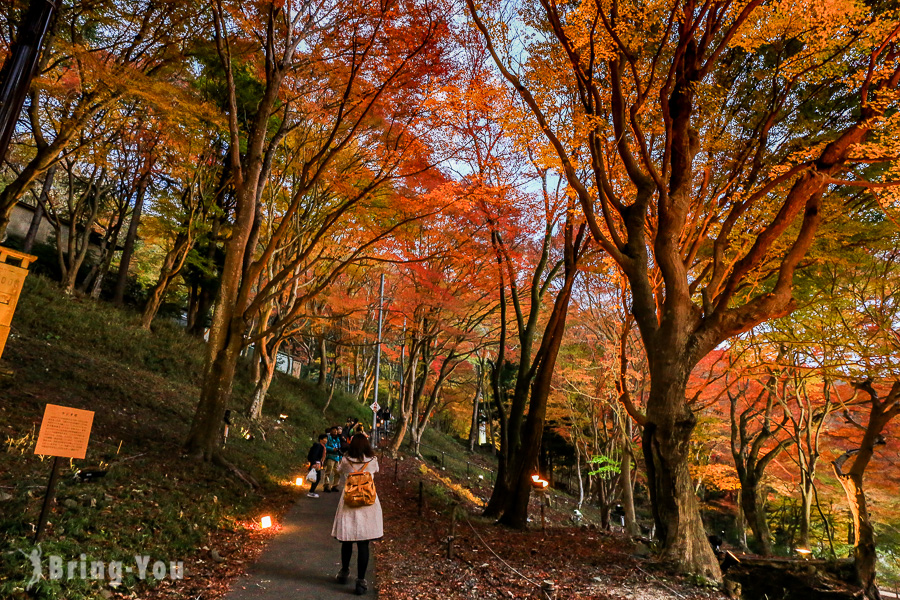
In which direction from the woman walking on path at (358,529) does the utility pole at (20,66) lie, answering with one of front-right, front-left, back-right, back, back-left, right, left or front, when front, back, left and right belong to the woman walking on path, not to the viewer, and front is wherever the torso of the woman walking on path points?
back-left

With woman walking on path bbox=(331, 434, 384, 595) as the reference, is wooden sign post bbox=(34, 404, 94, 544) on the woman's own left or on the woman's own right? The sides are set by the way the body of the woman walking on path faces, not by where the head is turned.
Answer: on the woman's own left

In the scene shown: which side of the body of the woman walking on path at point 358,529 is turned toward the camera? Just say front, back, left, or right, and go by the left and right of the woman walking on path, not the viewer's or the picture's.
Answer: back

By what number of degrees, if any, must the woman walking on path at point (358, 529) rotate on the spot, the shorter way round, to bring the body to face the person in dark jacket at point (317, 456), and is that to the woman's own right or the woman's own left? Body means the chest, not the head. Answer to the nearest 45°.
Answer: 0° — they already face them

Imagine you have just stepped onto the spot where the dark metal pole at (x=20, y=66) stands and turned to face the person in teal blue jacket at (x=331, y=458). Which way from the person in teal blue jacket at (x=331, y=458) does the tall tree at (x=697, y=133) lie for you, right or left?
right

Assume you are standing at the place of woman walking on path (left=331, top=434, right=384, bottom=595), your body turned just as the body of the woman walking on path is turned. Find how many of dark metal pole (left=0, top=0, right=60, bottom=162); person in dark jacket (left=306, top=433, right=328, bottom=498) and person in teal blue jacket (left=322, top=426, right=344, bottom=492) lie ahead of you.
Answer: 2

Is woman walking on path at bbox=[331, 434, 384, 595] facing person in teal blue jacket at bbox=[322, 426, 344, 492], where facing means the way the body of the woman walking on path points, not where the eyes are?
yes

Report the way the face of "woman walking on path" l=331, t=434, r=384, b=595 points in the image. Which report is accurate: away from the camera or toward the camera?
away from the camera

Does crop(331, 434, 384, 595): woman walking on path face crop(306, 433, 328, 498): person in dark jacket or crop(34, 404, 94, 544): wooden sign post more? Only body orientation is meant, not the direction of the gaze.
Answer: the person in dark jacket

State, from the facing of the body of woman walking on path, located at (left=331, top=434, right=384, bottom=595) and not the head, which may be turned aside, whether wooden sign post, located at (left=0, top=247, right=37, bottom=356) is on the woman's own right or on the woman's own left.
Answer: on the woman's own left

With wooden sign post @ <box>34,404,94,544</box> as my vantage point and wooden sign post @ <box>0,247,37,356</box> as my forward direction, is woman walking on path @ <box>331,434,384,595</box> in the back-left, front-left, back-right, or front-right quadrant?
back-right
